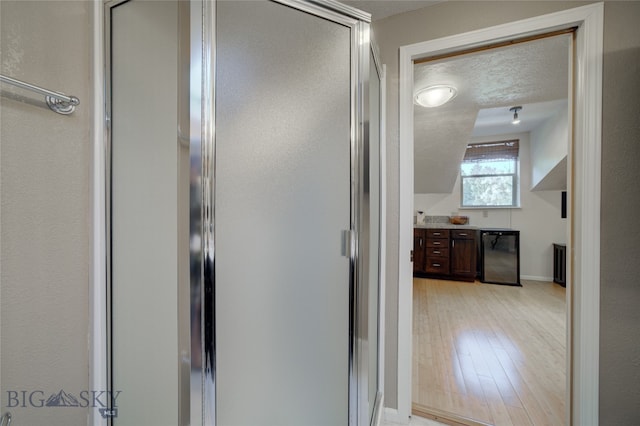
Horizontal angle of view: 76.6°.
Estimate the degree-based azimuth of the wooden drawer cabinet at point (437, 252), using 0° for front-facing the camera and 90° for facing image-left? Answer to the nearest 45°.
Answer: approximately 0°

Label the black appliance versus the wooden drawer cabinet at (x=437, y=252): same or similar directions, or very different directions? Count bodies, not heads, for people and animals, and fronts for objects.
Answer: same or similar directions

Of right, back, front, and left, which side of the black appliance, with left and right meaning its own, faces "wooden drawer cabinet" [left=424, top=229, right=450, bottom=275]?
right

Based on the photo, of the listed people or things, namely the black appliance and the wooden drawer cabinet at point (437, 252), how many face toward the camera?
2

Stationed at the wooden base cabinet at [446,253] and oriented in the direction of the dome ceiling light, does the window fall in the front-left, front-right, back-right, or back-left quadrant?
back-left

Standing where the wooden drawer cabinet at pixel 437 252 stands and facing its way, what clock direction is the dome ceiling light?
The dome ceiling light is roughly at 12 o'clock from the wooden drawer cabinet.

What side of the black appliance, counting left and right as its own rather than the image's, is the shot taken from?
front

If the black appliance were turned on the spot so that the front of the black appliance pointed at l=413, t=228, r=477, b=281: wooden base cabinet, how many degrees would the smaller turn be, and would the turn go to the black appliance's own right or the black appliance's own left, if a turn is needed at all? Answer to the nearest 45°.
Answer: approximately 90° to the black appliance's own right

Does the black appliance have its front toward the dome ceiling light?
yes
